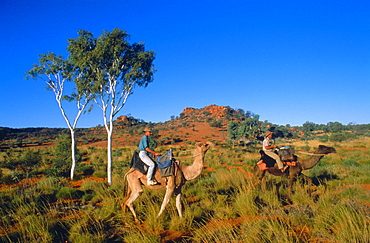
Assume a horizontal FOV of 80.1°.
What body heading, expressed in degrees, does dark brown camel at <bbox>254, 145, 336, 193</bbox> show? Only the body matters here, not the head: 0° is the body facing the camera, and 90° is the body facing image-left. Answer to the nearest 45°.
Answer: approximately 270°

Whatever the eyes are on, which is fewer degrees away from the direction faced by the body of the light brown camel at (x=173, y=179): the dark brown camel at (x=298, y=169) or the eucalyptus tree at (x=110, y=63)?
the dark brown camel

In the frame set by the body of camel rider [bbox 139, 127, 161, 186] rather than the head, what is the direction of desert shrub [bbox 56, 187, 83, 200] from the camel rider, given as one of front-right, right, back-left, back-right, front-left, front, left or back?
back-left

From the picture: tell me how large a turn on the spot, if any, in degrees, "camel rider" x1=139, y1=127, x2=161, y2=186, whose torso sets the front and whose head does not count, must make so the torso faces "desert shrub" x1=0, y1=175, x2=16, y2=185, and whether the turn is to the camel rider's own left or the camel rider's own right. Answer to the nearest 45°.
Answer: approximately 135° to the camel rider's own left

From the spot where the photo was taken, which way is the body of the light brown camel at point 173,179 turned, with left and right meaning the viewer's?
facing to the right of the viewer

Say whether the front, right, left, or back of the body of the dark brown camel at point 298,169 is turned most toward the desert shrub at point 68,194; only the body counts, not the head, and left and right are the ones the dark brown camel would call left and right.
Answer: back

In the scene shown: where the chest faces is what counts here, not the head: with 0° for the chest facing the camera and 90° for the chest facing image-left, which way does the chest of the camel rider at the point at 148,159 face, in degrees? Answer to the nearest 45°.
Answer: approximately 270°

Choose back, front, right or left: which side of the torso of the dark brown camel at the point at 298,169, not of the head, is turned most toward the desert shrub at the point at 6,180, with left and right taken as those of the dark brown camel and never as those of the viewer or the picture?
back

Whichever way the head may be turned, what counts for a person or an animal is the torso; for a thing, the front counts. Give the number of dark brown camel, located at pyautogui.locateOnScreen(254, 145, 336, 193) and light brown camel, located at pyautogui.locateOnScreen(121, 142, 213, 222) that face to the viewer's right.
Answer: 2

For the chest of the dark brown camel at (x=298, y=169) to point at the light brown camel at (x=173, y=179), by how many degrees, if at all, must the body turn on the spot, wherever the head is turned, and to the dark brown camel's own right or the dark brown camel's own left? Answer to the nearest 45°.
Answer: approximately 135° to the dark brown camel's own right

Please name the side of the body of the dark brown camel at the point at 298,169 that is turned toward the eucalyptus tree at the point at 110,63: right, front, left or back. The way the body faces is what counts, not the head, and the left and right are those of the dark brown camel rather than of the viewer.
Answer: back

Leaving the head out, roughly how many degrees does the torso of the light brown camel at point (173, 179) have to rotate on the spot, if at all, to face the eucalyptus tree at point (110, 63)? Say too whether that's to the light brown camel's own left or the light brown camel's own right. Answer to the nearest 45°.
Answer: approximately 135° to the light brown camel's own left
